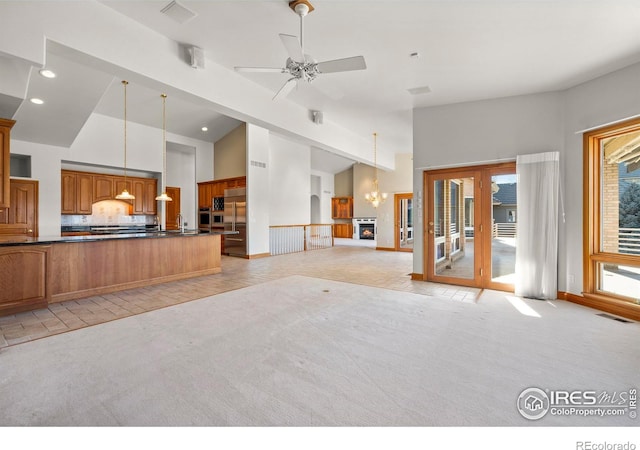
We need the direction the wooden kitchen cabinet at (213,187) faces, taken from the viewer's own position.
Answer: facing the viewer and to the left of the viewer

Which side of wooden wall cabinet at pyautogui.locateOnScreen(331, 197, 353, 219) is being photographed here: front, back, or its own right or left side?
front

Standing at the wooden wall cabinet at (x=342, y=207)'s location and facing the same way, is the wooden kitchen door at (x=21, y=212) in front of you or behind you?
in front

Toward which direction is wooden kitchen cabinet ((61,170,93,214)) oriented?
toward the camera

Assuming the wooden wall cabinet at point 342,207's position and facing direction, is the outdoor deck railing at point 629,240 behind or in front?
in front

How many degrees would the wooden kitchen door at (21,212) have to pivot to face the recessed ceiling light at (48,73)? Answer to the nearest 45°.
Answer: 0° — it already faces it

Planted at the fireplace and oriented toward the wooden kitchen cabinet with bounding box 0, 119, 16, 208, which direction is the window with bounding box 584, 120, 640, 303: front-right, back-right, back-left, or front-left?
front-left

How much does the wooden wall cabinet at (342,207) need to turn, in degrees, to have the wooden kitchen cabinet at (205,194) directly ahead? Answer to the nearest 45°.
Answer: approximately 45° to its right

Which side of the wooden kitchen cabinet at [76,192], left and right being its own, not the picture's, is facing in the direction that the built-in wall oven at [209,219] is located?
left

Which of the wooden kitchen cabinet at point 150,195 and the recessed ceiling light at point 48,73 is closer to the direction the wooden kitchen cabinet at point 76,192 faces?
the recessed ceiling light

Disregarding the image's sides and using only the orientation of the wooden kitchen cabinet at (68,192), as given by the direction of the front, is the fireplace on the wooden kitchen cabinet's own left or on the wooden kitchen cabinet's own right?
on the wooden kitchen cabinet's own left

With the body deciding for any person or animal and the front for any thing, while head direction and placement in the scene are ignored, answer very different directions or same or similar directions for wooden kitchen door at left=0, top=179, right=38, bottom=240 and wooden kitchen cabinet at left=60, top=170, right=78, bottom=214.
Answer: same or similar directions

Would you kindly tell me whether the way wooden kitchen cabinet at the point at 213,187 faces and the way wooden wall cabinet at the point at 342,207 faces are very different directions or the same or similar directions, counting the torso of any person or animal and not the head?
same or similar directions
